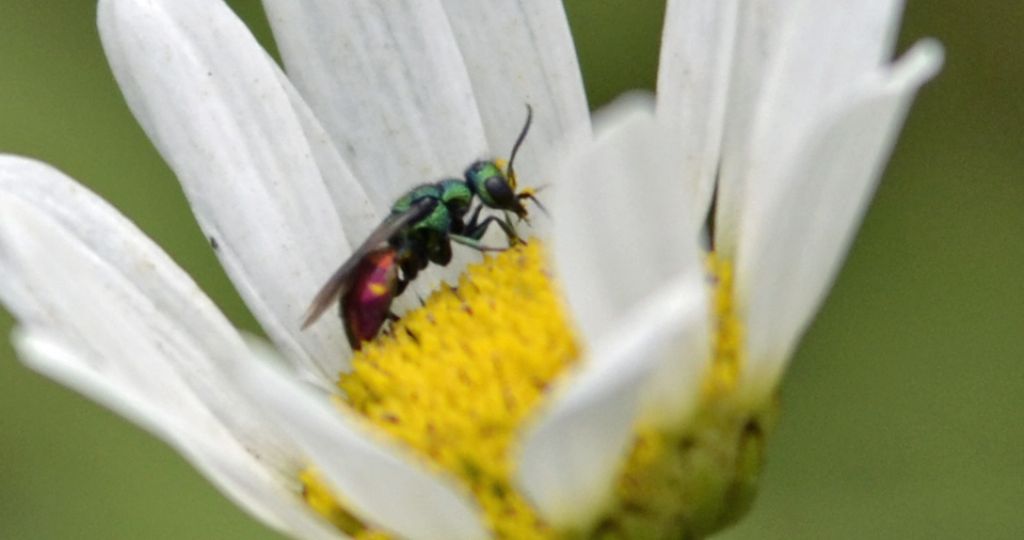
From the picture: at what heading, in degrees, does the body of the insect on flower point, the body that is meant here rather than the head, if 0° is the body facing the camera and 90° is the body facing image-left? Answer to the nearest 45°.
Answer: approximately 270°
